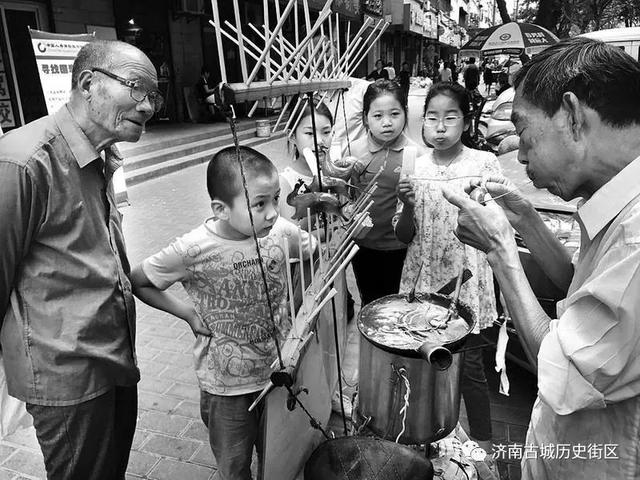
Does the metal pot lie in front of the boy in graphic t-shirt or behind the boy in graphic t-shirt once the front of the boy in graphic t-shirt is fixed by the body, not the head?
in front

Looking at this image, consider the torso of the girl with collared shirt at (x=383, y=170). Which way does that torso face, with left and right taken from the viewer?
facing the viewer

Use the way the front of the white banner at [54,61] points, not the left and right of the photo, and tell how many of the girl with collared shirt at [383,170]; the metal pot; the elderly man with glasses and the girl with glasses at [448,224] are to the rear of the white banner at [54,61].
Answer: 0

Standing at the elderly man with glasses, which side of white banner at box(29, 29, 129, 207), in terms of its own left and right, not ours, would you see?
front

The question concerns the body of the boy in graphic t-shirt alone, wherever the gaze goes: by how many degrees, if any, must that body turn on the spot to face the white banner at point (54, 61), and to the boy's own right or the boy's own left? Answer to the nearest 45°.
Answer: approximately 135° to the boy's own left

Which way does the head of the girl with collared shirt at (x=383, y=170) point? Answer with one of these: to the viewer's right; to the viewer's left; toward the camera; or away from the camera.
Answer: toward the camera

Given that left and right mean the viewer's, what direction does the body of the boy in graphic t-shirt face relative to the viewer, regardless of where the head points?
facing the viewer and to the right of the viewer

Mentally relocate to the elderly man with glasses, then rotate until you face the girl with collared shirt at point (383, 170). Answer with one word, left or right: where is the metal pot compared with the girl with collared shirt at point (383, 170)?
right

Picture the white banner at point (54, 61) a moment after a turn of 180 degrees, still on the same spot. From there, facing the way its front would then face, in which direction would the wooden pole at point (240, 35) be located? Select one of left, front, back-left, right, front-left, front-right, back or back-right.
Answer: back

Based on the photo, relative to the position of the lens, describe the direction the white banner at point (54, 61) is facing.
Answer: facing the viewer

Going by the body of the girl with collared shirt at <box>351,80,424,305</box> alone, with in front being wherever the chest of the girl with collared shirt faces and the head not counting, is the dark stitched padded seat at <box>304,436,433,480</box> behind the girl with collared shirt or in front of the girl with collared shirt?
in front

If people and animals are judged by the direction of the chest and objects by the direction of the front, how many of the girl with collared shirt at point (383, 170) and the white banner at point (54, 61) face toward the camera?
2

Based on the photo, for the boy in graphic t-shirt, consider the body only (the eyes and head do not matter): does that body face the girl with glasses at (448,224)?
no

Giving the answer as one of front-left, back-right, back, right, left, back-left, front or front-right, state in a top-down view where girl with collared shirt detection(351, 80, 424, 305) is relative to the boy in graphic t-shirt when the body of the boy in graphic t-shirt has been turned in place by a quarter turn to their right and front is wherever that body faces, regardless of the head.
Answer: back

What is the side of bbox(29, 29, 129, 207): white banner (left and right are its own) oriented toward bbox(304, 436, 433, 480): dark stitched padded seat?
front

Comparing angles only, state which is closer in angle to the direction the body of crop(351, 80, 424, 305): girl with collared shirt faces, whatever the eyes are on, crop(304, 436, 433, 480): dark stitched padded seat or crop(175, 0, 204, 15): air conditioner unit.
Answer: the dark stitched padded seat

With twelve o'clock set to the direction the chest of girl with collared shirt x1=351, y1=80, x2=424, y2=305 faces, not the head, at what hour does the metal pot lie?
The metal pot is roughly at 12 o'clock from the girl with collared shirt.
